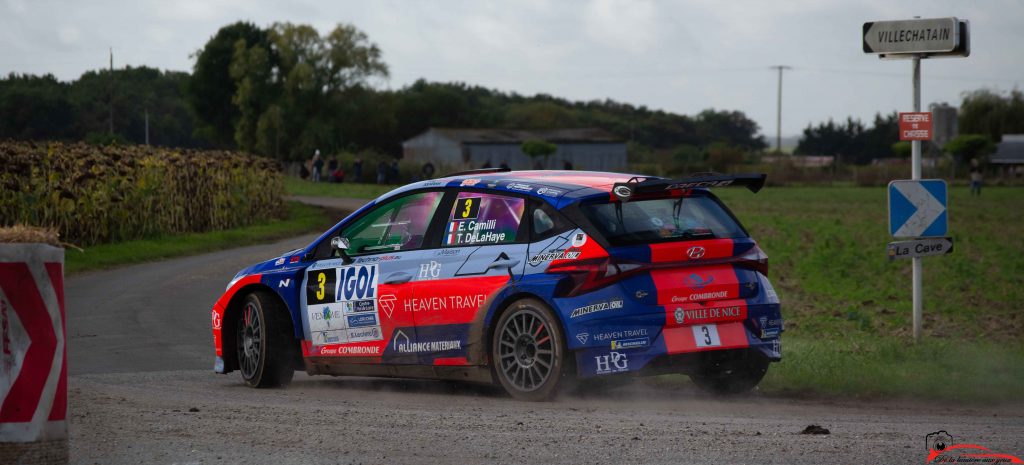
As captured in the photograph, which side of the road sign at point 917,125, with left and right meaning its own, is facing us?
front

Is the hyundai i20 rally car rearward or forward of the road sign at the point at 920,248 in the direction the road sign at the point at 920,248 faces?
forward

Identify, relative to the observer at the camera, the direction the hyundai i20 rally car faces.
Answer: facing away from the viewer and to the left of the viewer

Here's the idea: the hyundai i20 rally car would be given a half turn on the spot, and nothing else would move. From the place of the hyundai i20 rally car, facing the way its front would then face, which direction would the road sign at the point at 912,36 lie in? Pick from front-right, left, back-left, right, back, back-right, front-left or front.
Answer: left

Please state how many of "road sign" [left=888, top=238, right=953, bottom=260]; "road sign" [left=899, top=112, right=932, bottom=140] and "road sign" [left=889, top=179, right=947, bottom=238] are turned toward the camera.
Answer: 3

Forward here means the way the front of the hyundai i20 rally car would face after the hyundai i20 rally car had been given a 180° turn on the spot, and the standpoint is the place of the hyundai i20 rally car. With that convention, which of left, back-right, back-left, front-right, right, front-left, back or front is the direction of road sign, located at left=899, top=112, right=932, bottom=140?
left

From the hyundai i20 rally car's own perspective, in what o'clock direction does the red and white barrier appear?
The red and white barrier is roughly at 9 o'clock from the hyundai i20 rally car.

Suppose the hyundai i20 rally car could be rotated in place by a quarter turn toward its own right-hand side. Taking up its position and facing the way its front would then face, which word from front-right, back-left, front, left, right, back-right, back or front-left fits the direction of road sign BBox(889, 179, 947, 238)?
front

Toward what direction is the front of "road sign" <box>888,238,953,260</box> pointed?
toward the camera

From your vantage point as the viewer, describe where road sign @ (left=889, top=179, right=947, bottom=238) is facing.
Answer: facing the viewer

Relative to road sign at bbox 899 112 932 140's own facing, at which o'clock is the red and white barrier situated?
The red and white barrier is roughly at 1 o'clock from the road sign.
